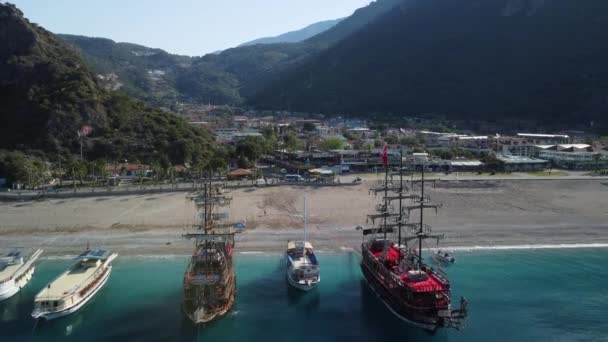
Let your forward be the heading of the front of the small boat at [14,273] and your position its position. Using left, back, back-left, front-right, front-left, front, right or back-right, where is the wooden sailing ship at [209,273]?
right

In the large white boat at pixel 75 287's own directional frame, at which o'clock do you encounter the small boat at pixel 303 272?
the small boat at pixel 303 272 is roughly at 2 o'clock from the large white boat at pixel 75 287.

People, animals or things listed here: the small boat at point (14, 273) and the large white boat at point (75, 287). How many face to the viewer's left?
0

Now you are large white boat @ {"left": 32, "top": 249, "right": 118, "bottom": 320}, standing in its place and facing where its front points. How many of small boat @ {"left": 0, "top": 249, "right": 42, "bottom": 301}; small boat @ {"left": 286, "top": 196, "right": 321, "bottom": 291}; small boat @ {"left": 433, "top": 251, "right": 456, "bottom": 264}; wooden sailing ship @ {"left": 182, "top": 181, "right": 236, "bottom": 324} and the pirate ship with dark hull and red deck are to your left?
1

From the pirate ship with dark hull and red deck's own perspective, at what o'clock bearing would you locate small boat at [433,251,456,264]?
The small boat is roughly at 2 o'clock from the pirate ship with dark hull and red deck.

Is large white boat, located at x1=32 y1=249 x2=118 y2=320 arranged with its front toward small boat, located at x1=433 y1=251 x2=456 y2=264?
no

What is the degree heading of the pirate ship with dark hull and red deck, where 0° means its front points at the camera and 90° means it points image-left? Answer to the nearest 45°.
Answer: approximately 135°

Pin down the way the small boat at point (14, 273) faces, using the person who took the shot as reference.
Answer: facing away from the viewer and to the right of the viewer

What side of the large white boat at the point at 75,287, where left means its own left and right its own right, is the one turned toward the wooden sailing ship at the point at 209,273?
right

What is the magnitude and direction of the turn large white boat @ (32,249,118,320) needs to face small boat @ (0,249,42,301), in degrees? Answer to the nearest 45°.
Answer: approximately 90° to its left

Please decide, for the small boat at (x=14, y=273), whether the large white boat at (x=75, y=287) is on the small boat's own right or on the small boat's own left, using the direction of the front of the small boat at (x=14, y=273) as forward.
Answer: on the small boat's own right

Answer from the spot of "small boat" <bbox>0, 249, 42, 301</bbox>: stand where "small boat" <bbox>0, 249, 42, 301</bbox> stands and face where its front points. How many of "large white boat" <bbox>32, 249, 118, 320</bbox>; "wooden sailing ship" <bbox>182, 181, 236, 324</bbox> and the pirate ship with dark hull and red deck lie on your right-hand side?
3

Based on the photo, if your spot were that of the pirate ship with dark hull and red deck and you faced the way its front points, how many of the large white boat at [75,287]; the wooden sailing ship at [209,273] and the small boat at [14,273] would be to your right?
0

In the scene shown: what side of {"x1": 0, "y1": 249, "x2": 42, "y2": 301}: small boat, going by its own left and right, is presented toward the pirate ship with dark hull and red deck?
right

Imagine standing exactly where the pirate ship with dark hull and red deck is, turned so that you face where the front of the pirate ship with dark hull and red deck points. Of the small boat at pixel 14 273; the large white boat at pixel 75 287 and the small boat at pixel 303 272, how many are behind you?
0

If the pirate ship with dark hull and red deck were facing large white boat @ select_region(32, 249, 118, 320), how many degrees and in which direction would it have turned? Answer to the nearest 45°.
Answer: approximately 45° to its left

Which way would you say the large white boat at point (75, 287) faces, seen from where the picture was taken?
facing away from the viewer and to the right of the viewer
